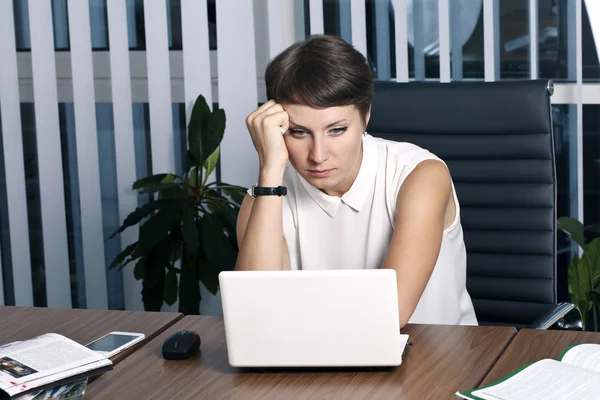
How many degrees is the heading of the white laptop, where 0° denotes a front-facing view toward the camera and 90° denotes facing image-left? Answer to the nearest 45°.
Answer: approximately 180°

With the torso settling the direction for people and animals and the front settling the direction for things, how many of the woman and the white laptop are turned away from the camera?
1

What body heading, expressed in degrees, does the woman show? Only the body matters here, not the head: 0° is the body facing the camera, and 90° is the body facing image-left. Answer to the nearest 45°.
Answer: approximately 45°

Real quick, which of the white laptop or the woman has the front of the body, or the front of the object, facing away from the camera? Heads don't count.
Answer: the white laptop
